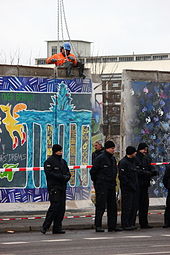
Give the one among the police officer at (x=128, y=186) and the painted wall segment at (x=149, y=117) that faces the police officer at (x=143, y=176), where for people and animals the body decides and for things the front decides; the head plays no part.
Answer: the painted wall segment

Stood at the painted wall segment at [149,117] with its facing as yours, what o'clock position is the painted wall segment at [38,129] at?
the painted wall segment at [38,129] is roughly at 2 o'clock from the painted wall segment at [149,117].

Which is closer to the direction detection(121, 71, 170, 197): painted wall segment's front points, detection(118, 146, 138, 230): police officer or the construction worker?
the police officer

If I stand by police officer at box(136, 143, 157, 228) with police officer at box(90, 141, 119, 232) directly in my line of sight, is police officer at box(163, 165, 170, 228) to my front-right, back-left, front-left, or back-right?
back-left

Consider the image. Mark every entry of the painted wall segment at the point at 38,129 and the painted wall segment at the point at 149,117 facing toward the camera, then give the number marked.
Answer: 2

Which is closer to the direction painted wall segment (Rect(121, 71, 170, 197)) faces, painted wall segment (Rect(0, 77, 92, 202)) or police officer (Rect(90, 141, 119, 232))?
the police officer
